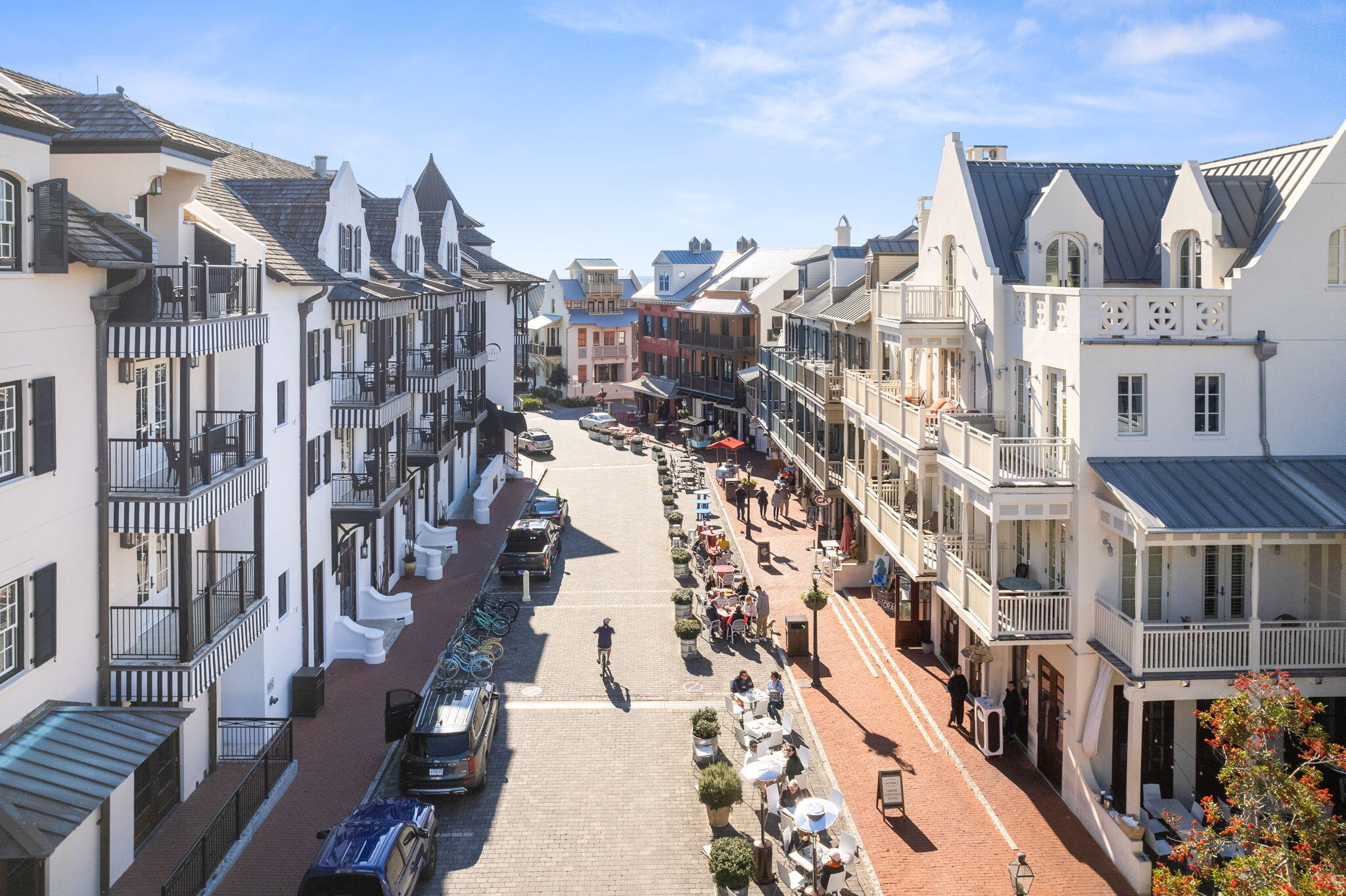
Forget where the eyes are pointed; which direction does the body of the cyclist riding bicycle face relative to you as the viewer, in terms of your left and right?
facing away from the viewer

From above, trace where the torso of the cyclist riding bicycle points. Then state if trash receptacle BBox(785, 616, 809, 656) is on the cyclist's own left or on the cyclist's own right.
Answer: on the cyclist's own right

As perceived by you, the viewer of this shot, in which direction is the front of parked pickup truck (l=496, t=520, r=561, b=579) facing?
facing away from the viewer

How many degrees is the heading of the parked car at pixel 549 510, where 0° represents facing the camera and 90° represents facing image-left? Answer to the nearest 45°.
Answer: approximately 180°

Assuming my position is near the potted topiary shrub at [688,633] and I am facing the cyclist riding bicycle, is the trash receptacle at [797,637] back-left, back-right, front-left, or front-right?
back-left

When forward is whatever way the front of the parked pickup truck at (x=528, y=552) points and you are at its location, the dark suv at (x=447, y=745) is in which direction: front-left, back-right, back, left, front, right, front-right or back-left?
back

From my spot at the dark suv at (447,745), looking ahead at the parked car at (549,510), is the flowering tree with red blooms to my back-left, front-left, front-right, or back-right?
back-right
